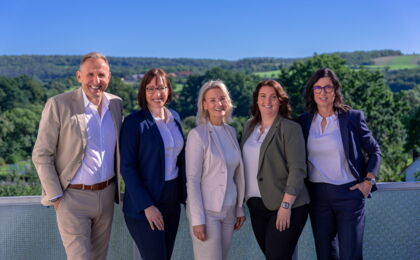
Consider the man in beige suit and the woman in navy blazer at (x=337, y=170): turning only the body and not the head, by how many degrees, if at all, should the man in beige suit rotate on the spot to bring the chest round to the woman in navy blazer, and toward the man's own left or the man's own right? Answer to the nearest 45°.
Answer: approximately 45° to the man's own left

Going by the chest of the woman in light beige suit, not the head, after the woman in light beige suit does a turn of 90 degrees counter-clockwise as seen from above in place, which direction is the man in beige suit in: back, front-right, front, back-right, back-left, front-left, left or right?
back-left

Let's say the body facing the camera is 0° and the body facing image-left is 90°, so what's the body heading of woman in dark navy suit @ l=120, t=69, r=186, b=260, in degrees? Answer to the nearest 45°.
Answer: approximately 315°

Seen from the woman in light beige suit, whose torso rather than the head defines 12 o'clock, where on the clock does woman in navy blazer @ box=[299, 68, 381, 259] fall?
The woman in navy blazer is roughly at 10 o'clock from the woman in light beige suit.
